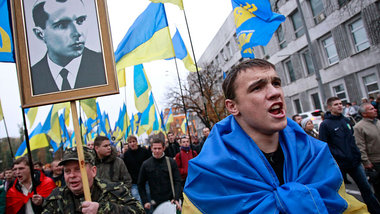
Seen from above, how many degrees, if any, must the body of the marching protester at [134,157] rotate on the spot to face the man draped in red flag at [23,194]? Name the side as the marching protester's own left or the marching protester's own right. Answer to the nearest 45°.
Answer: approximately 45° to the marching protester's own right

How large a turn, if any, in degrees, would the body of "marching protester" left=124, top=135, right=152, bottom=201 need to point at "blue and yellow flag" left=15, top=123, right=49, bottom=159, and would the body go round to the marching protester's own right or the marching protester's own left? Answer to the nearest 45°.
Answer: approximately 135° to the marching protester's own right

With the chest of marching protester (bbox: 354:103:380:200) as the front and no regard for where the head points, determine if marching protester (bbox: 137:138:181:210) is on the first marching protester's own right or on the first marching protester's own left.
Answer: on the first marching protester's own right

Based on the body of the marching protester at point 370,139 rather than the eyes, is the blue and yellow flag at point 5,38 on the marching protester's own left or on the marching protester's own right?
on the marching protester's own right

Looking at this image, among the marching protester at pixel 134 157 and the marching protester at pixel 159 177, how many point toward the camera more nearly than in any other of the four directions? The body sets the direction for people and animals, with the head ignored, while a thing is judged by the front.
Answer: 2

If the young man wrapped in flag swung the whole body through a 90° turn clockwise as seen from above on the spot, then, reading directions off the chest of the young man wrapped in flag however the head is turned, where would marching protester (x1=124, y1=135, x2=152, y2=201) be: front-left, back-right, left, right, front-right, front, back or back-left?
right

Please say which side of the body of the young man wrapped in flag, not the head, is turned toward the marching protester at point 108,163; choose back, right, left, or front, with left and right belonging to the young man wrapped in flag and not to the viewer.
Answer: back

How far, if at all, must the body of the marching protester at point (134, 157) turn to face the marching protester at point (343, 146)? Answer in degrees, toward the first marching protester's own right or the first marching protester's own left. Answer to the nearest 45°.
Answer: approximately 45° to the first marching protester's own left

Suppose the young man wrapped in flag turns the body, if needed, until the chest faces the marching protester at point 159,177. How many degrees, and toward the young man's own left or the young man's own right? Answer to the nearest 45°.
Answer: approximately 180°
